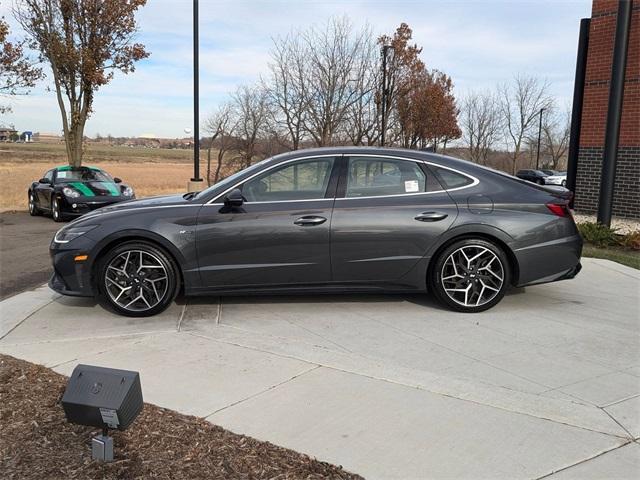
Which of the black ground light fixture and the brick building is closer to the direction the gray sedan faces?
the black ground light fixture

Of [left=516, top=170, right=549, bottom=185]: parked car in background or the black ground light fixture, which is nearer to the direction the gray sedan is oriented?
the black ground light fixture

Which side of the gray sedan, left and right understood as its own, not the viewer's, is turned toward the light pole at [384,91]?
right

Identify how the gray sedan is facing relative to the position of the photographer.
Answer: facing to the left of the viewer

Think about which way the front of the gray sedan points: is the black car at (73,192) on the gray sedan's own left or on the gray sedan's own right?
on the gray sedan's own right

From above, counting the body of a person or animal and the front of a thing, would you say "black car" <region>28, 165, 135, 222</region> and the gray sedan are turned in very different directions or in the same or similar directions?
very different directions

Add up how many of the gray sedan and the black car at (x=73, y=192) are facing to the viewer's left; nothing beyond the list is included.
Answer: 1

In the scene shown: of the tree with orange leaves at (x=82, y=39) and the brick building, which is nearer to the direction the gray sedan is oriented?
the tree with orange leaves
